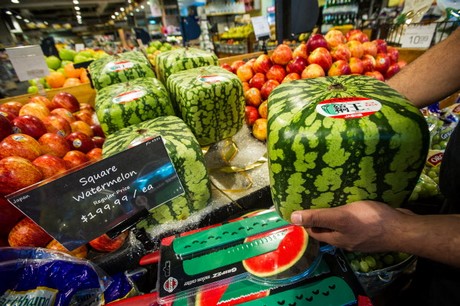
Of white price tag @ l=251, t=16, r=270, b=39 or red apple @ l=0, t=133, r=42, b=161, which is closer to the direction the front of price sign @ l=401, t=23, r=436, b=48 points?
the red apple

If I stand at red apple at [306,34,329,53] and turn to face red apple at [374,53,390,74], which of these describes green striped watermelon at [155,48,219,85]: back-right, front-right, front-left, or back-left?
back-right

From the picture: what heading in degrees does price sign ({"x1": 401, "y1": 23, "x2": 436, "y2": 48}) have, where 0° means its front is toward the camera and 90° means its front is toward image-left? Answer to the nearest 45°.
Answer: approximately 0°
